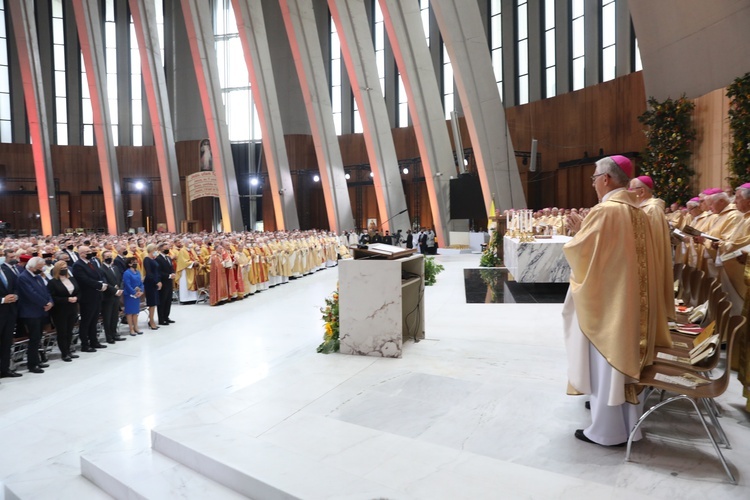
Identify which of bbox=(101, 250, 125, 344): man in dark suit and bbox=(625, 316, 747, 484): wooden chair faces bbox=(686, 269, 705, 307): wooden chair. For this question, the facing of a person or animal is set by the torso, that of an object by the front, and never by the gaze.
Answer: the man in dark suit

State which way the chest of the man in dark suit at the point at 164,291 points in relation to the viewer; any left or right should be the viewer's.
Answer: facing the viewer and to the right of the viewer

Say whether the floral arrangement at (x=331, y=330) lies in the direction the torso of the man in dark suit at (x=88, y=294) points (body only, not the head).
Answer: yes

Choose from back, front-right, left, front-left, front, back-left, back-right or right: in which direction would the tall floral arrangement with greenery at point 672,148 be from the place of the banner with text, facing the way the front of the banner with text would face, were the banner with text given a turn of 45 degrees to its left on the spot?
front

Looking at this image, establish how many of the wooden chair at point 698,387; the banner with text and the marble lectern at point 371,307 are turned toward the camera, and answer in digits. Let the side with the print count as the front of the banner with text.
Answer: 1

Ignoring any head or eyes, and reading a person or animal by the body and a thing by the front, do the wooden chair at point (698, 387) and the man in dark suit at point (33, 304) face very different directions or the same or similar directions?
very different directions

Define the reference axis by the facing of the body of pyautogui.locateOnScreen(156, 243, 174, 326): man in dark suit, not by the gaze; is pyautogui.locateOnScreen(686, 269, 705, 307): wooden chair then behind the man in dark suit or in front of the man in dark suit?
in front

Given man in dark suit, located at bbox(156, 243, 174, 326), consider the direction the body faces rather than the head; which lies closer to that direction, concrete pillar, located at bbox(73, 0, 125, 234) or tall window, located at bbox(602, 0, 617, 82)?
the tall window

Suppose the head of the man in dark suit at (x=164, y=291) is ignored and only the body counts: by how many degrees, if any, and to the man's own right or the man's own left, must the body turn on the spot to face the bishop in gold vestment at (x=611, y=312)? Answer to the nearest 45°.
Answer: approximately 45° to the man's own right

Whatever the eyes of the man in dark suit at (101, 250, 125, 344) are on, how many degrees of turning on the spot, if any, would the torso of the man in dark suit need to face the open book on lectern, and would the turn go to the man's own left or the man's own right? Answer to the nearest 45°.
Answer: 0° — they already face it

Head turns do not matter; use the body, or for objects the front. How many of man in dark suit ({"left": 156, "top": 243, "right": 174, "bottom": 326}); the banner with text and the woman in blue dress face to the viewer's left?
0

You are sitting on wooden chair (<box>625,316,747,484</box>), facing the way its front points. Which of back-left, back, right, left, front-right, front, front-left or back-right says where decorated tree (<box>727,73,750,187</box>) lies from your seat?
right

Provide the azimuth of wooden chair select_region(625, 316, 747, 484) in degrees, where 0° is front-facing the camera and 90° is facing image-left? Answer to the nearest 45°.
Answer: approximately 90°

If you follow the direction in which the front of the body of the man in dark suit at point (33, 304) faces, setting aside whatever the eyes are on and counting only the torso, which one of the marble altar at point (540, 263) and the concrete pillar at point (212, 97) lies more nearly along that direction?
the marble altar
